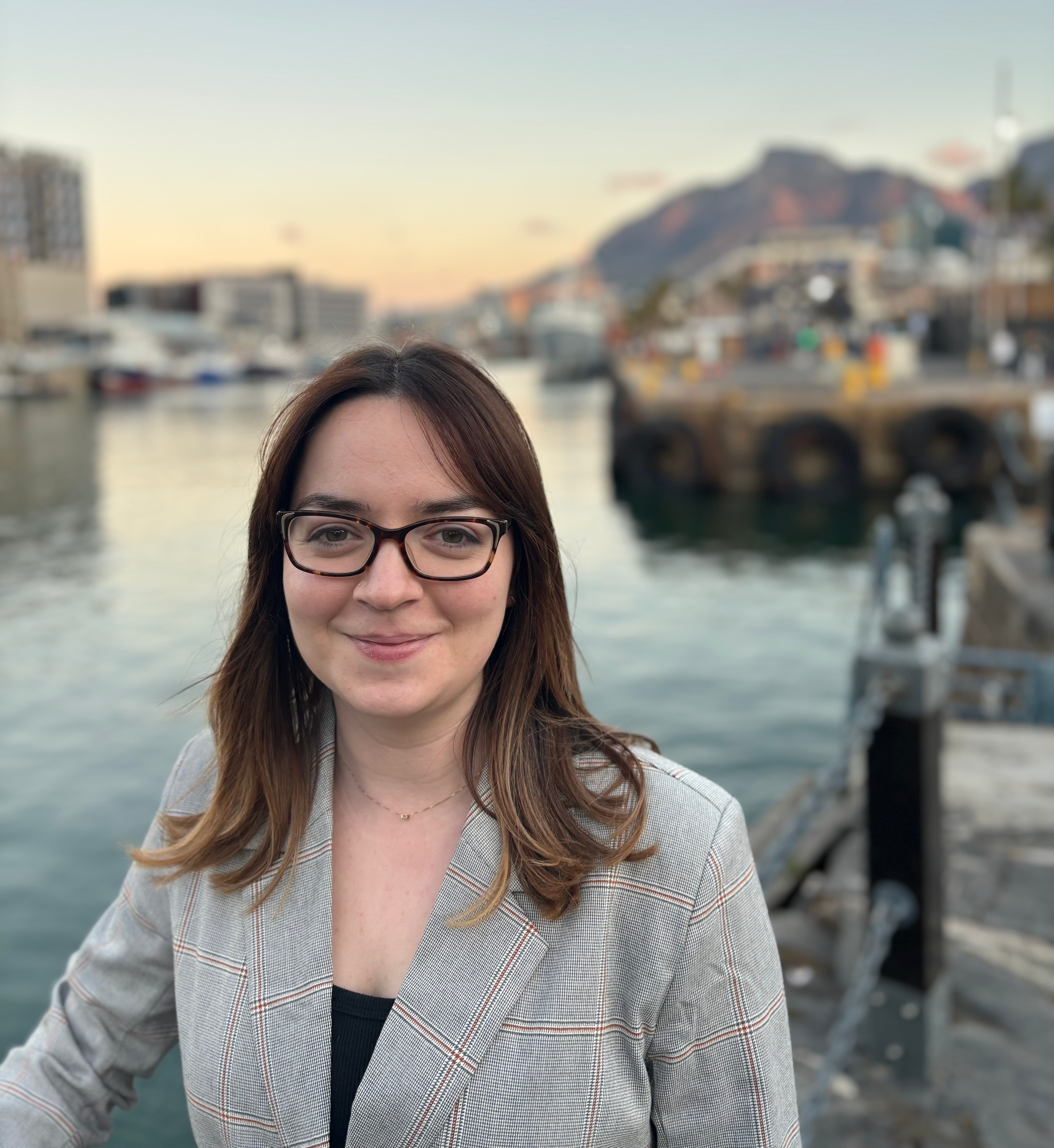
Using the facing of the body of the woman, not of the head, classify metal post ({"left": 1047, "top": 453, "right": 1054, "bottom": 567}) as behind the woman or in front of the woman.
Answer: behind

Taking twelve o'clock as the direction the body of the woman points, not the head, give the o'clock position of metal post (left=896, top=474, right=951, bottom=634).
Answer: The metal post is roughly at 7 o'clock from the woman.

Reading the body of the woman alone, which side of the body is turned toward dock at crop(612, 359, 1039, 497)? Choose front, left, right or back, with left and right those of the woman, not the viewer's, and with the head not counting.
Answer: back

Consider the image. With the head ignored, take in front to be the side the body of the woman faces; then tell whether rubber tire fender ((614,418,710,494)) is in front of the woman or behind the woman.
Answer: behind

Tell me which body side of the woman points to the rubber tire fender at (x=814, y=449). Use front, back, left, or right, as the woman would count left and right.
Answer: back

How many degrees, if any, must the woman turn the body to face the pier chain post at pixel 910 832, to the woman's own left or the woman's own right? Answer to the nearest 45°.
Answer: approximately 135° to the woman's own left

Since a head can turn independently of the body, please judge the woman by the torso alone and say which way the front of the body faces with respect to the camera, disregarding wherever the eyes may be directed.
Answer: toward the camera
